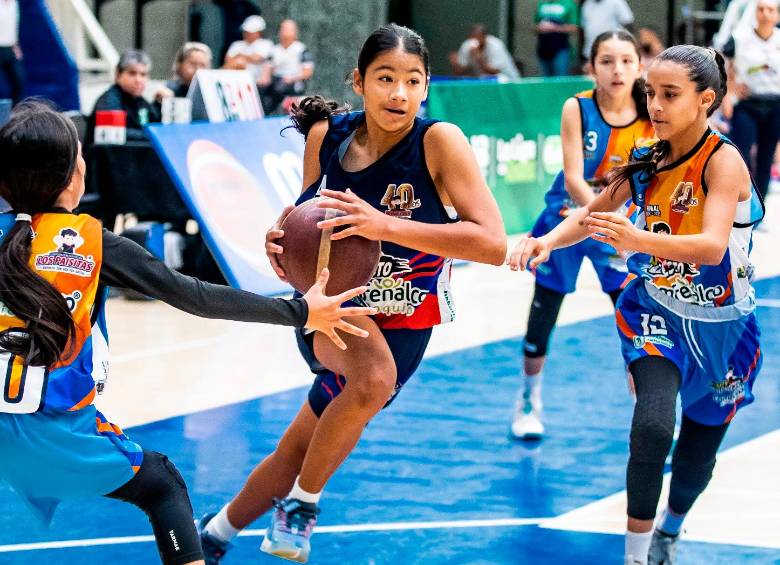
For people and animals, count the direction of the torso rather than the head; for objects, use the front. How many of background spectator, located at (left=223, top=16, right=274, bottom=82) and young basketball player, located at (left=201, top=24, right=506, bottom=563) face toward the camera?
2

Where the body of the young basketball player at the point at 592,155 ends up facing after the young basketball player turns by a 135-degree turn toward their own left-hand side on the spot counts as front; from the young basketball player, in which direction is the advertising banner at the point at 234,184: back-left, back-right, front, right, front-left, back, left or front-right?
left

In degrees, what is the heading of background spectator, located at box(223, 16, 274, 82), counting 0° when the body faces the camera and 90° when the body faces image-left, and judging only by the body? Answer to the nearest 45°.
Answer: approximately 0°

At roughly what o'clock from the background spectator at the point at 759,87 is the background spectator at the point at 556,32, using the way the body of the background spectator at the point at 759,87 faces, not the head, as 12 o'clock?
the background spectator at the point at 556,32 is roughly at 5 o'clock from the background spectator at the point at 759,87.

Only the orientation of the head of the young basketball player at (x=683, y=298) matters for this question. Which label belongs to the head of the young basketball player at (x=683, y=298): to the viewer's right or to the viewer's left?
to the viewer's left

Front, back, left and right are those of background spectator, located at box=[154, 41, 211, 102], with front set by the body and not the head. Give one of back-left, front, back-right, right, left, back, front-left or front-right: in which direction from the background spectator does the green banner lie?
front-left
